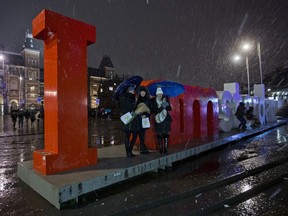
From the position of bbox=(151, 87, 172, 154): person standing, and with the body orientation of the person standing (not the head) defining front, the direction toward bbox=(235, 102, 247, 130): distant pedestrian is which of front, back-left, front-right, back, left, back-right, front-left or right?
back-left

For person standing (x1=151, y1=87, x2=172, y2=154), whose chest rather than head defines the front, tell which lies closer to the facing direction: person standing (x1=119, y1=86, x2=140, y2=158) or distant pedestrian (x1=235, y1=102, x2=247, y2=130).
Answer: the person standing

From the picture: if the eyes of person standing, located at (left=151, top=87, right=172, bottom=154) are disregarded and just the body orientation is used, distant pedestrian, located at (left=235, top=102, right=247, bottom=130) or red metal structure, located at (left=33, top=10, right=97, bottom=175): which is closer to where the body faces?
the red metal structure

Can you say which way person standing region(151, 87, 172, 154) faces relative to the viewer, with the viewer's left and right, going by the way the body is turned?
facing the viewer

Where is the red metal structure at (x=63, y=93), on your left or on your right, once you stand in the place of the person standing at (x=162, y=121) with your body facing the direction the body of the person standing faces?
on your right

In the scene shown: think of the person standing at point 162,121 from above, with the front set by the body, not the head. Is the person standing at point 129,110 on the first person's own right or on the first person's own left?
on the first person's own right
